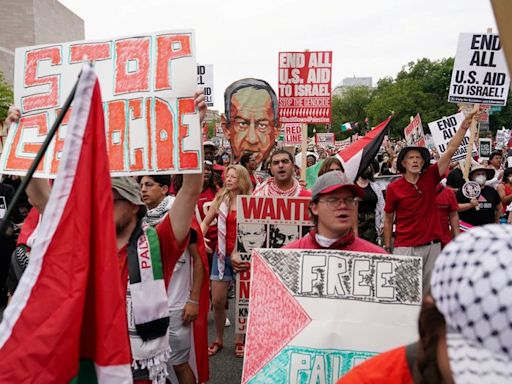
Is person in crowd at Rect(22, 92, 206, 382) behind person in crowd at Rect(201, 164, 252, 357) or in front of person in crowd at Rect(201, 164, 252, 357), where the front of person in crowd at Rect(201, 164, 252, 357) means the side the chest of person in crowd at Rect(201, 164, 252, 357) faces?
in front

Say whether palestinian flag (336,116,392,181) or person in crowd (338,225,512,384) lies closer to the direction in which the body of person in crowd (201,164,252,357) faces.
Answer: the person in crowd

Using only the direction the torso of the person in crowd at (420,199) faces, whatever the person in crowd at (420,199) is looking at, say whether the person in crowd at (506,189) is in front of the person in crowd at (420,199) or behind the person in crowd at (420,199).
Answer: behind

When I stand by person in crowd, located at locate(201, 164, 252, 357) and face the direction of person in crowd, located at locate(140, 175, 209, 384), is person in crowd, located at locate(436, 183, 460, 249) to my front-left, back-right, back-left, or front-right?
back-left

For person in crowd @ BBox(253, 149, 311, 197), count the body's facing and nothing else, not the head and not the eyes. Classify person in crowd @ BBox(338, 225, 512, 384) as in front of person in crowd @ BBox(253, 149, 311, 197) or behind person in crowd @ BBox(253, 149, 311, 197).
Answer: in front

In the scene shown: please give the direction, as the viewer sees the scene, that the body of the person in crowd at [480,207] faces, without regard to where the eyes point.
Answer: toward the camera

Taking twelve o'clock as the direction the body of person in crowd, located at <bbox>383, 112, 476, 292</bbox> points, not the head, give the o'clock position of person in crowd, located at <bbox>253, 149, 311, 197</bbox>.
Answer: person in crowd, located at <bbox>253, 149, 311, 197</bbox> is roughly at 2 o'clock from person in crowd, located at <bbox>383, 112, 476, 292</bbox>.

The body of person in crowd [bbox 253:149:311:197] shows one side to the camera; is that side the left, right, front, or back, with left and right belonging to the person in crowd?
front

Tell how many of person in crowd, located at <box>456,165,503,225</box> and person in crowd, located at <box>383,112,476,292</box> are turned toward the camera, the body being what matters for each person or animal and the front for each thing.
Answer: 2

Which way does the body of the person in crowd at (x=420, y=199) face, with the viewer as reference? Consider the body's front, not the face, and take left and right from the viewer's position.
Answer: facing the viewer

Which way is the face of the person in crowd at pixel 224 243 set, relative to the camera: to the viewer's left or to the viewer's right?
to the viewer's left

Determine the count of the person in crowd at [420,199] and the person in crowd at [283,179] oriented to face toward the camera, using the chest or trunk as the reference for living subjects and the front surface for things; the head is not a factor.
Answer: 2

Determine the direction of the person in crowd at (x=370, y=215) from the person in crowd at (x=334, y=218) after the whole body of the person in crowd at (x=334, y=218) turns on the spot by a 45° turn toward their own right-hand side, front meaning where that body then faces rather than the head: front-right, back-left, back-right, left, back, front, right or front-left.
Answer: back
